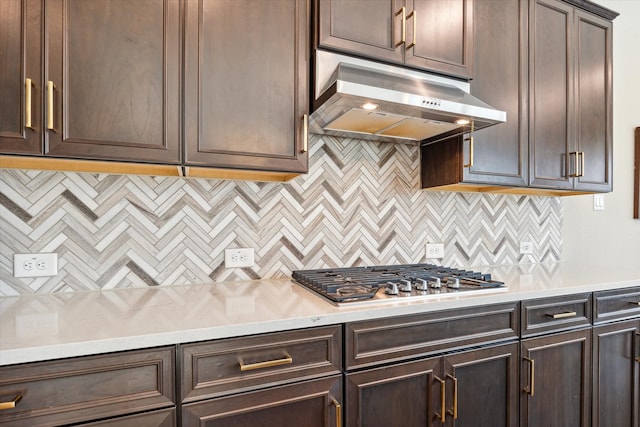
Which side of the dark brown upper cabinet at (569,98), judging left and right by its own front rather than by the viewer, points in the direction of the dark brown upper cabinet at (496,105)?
right

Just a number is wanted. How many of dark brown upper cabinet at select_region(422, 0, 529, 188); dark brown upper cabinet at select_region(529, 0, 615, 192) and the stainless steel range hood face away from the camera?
0

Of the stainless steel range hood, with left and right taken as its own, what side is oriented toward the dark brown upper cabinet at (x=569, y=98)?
left

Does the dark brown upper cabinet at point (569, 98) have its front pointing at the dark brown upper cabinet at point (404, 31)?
no

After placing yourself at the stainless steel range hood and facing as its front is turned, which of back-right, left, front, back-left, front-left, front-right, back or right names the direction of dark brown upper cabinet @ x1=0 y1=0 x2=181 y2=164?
right

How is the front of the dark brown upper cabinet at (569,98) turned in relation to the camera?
facing the viewer and to the right of the viewer

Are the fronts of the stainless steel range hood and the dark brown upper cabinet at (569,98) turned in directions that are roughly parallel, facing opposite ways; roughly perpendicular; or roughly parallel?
roughly parallel

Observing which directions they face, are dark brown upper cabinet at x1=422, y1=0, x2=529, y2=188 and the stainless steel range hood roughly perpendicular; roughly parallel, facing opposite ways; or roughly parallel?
roughly parallel

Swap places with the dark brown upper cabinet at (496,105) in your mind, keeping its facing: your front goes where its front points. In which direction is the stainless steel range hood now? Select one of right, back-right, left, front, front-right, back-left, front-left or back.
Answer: right

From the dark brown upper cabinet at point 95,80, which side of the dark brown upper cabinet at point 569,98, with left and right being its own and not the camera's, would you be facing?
right

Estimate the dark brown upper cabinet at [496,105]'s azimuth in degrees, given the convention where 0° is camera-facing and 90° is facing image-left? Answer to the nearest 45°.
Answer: approximately 315°

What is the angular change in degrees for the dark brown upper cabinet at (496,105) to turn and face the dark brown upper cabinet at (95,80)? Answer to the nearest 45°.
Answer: approximately 90° to its right

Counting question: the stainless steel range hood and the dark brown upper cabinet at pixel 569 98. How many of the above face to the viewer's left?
0

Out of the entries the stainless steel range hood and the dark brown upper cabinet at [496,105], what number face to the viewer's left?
0

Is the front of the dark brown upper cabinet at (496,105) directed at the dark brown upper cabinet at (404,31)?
no
